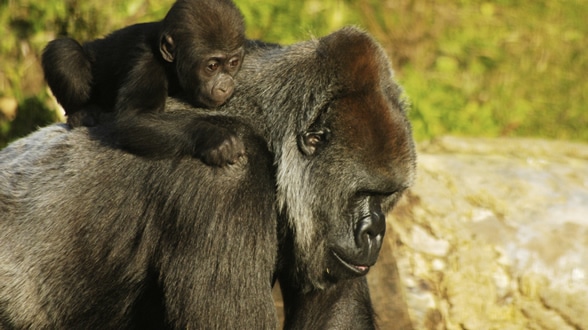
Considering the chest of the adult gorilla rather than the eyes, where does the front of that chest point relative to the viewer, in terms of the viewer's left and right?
facing to the right of the viewer
